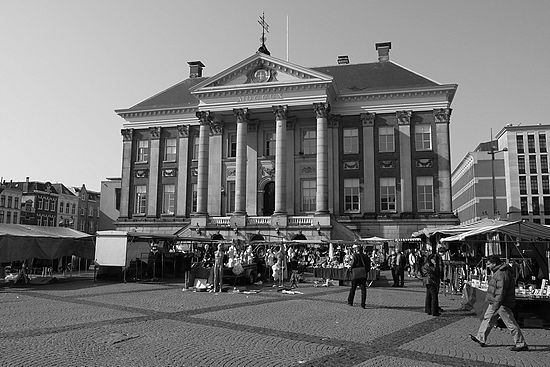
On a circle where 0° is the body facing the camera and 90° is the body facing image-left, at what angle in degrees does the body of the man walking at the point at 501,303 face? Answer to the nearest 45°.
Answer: approximately 90°

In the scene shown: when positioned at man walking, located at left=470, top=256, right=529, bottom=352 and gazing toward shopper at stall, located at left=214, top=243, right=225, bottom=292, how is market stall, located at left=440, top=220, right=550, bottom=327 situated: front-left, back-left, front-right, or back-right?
front-right

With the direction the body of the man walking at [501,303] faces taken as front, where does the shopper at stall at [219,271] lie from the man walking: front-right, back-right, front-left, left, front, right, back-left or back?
front-right

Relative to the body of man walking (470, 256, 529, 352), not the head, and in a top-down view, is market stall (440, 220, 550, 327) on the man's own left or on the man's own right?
on the man's own right

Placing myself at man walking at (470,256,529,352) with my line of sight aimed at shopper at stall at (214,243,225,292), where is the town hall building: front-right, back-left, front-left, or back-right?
front-right

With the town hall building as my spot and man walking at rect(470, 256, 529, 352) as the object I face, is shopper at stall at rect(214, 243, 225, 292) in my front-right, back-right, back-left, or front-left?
front-right

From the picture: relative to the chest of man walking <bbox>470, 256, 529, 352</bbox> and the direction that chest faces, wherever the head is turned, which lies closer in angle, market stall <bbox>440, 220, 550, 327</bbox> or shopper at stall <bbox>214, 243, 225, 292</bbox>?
the shopper at stall

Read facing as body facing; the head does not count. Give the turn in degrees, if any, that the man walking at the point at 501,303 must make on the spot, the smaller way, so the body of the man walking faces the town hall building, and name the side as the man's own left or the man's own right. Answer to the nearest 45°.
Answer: approximately 45° to the man's own right

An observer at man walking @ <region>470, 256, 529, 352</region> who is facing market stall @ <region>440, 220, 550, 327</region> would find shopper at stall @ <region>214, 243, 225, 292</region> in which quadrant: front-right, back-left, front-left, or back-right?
front-left
